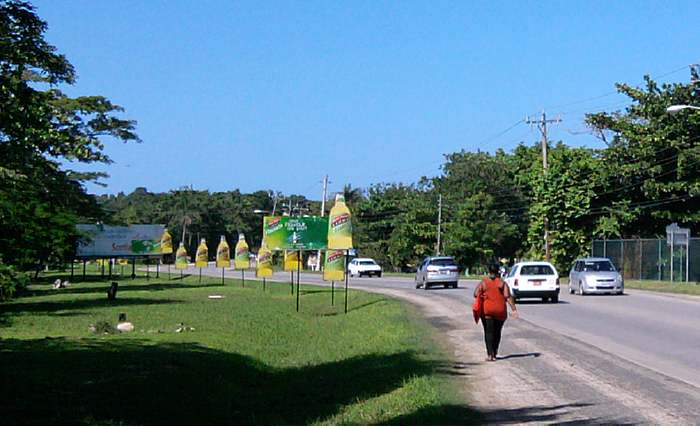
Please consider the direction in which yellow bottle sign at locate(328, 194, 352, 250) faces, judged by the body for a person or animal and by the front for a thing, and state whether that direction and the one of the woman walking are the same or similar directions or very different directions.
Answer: very different directions

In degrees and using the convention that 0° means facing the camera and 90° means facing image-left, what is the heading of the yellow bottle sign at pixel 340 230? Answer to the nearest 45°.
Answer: approximately 0°

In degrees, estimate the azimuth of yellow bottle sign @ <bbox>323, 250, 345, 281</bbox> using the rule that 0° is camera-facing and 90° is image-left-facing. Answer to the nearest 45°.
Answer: approximately 0°

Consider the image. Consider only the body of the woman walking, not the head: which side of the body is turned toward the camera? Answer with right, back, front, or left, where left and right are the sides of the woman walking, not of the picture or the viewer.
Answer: back

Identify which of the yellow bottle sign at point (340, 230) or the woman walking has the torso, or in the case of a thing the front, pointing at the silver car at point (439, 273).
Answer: the woman walking

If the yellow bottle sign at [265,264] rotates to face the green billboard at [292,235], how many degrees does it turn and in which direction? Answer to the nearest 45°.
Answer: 0° — it already faces it

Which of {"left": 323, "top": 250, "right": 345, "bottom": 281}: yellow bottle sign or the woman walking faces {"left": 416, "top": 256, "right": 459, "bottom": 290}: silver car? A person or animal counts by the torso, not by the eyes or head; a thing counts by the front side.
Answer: the woman walking

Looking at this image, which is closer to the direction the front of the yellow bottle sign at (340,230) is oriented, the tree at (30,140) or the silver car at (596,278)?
the tree
